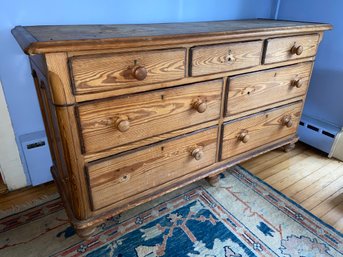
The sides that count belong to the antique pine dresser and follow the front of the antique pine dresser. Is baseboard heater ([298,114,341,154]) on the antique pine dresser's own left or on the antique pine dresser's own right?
on the antique pine dresser's own left

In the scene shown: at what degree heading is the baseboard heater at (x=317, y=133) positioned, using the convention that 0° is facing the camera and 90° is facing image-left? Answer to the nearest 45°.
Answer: approximately 45°

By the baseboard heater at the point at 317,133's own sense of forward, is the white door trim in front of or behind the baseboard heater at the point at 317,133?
in front

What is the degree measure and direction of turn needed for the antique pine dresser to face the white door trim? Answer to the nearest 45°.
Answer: approximately 135° to its right

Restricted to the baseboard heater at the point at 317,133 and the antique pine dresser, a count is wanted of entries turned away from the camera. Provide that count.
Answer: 0

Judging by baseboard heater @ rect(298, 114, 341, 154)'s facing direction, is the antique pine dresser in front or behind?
in front
